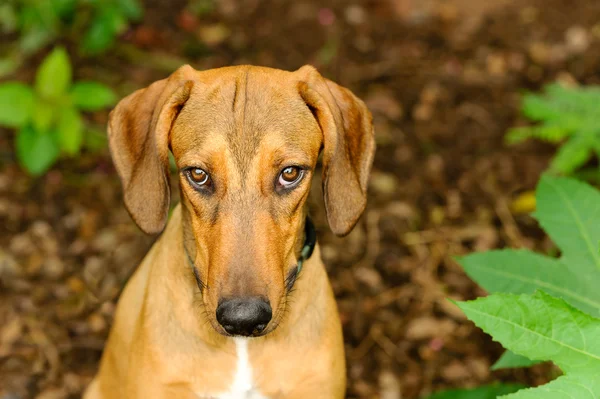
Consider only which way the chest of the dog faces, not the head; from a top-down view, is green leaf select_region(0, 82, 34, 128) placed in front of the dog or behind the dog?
behind

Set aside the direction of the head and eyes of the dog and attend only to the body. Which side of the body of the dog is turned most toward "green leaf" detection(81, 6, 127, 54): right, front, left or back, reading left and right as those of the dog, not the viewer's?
back

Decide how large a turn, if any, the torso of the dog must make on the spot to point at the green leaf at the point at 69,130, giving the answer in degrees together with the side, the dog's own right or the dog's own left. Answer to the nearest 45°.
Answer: approximately 135° to the dog's own right

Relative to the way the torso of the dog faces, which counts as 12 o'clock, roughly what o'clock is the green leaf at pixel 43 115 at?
The green leaf is roughly at 5 o'clock from the dog.

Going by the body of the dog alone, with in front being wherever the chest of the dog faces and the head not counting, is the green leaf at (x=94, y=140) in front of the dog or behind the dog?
behind

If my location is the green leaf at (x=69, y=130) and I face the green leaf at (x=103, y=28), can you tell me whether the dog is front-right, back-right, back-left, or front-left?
back-right

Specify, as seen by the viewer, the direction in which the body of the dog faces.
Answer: toward the camera

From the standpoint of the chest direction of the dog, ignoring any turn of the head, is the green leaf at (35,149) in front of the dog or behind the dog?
behind
